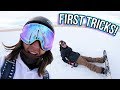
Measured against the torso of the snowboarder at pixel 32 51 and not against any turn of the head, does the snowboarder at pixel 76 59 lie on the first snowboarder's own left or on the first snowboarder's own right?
on the first snowboarder's own left

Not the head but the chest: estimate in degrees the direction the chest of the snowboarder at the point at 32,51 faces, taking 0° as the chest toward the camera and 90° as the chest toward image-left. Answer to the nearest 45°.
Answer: approximately 0°
